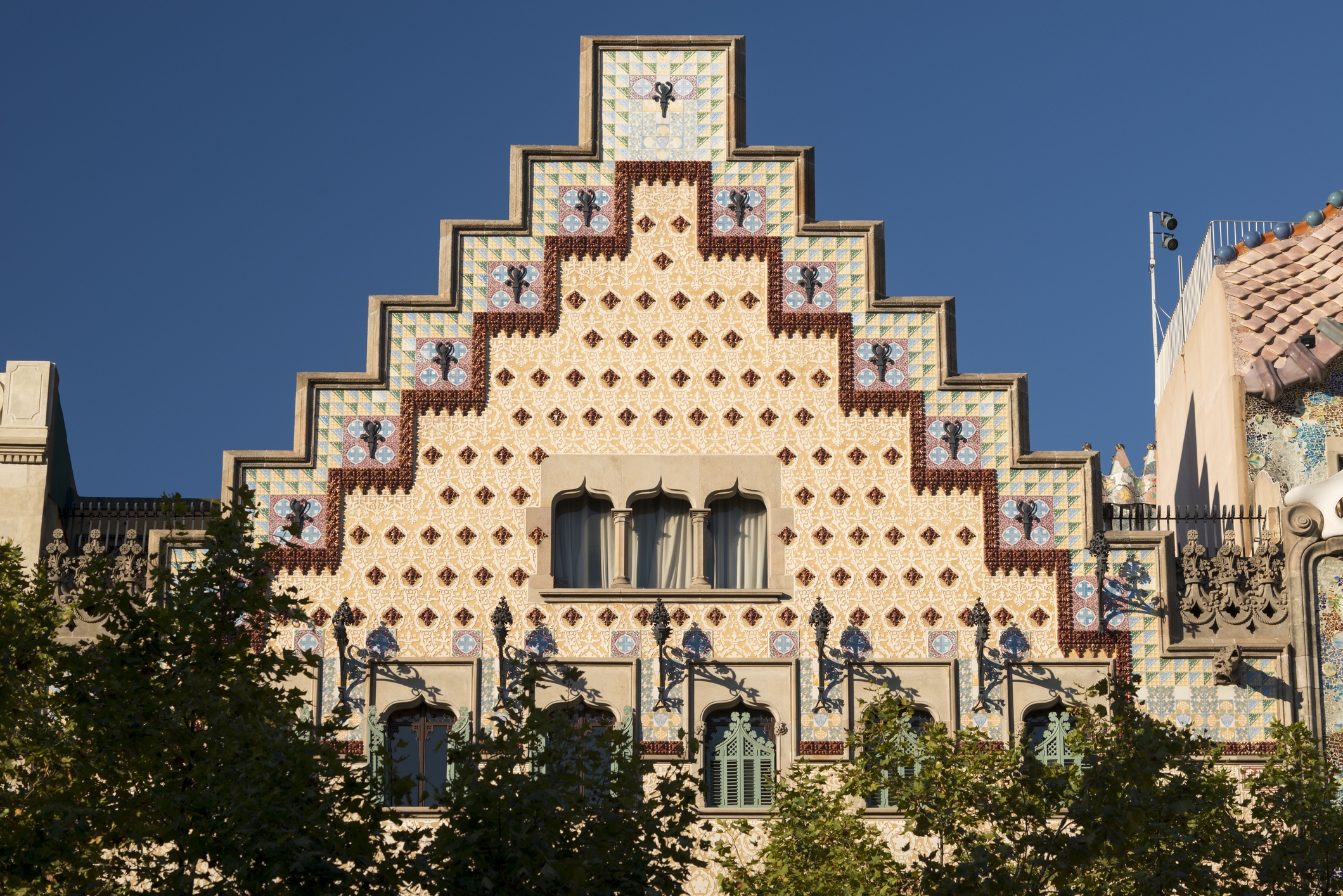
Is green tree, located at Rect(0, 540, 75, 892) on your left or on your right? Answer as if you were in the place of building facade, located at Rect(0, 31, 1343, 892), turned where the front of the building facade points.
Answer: on your right

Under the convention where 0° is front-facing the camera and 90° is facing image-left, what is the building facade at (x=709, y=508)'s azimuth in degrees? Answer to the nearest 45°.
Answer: approximately 0°

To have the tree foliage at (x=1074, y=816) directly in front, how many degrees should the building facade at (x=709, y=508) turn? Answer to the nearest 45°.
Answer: approximately 45° to its left

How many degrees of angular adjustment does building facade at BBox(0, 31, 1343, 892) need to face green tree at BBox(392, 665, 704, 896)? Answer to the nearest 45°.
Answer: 0° — it already faces it
